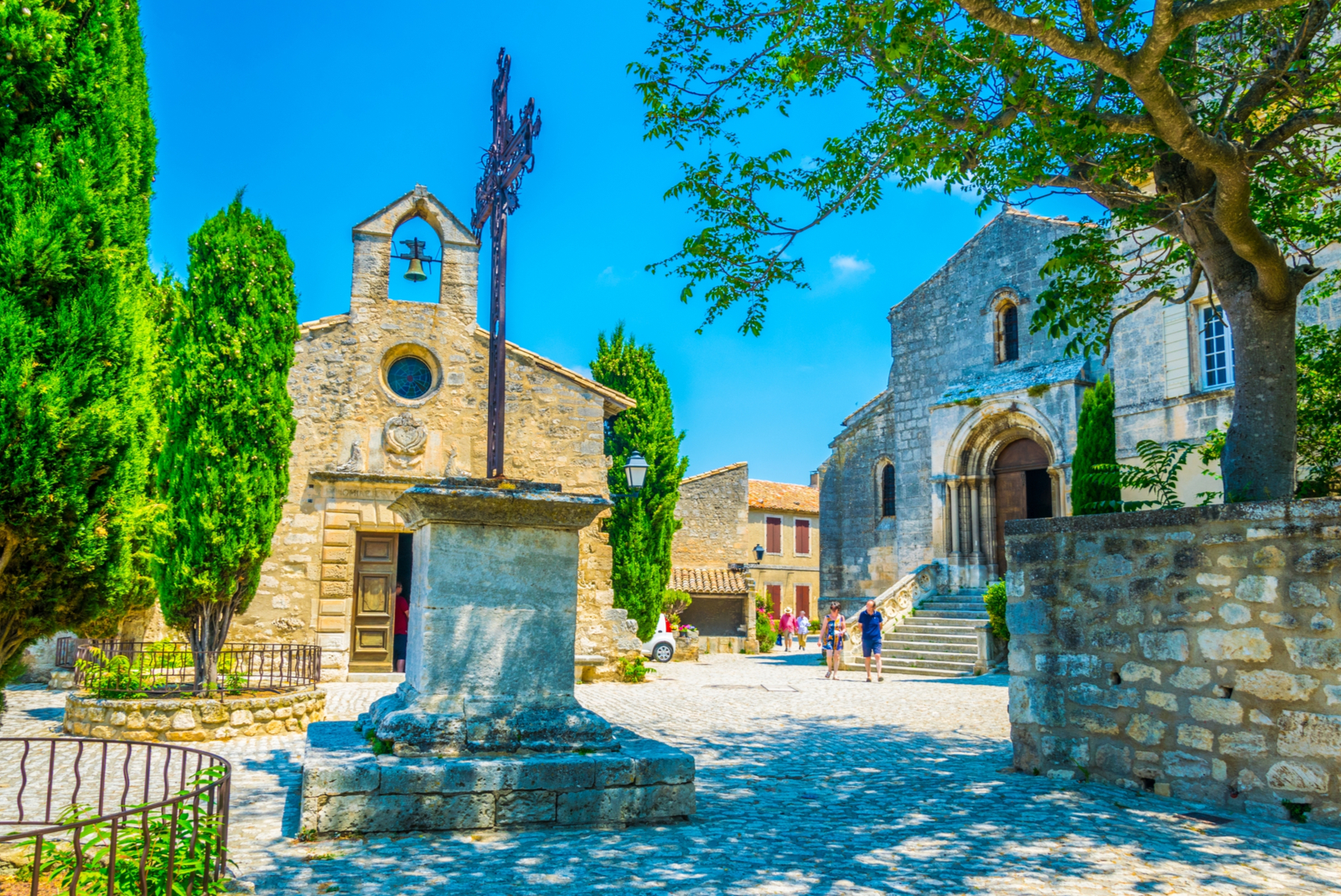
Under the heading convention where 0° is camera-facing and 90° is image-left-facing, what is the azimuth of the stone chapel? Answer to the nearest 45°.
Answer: approximately 0°

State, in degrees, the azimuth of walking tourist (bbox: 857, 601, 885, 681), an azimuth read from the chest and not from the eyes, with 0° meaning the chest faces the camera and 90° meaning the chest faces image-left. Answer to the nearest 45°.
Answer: approximately 0°

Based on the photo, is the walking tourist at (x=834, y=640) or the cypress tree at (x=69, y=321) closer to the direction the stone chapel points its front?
the cypress tree

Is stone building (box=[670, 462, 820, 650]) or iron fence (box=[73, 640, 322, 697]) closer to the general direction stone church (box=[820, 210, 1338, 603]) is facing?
the iron fence

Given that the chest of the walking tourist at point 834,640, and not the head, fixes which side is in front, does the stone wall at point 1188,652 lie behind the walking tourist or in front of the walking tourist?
in front

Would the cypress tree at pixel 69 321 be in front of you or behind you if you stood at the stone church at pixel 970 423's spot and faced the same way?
in front

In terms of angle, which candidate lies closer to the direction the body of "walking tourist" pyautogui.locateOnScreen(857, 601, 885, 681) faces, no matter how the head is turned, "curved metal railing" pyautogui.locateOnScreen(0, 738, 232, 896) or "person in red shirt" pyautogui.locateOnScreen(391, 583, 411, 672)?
the curved metal railing

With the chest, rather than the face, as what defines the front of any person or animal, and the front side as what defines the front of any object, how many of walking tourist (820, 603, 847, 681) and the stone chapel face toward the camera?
2

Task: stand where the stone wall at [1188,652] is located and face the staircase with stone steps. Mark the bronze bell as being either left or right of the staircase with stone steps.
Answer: left

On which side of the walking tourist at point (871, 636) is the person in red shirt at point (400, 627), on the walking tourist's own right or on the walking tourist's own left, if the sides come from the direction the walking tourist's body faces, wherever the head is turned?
on the walking tourist's own right

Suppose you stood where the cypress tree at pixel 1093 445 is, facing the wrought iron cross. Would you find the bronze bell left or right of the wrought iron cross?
right

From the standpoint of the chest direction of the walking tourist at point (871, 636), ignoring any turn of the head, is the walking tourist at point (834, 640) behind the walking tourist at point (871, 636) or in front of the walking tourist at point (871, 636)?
behind
